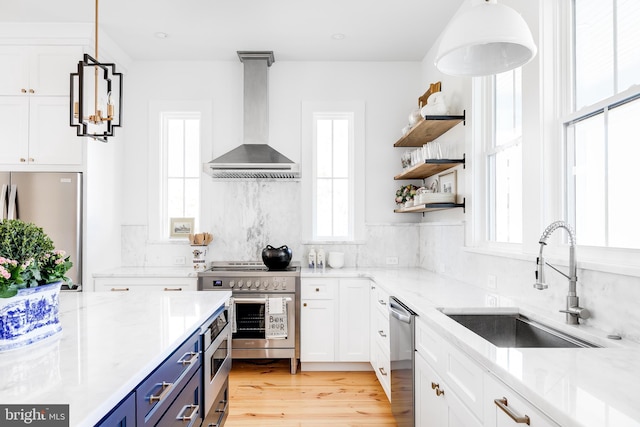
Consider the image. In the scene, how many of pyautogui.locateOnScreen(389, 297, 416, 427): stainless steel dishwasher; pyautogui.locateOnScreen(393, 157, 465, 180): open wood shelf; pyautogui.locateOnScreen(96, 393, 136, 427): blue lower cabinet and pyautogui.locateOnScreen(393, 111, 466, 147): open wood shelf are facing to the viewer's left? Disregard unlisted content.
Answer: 3

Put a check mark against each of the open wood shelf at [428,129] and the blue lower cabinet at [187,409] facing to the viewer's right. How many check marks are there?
1

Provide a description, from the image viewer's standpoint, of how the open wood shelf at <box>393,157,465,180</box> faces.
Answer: facing to the left of the viewer

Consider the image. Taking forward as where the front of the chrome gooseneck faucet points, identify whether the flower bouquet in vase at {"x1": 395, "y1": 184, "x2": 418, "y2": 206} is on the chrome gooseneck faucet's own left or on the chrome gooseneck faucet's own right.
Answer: on the chrome gooseneck faucet's own right

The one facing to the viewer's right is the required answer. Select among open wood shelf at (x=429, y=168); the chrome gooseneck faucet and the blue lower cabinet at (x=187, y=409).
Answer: the blue lower cabinet

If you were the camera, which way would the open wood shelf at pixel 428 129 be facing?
facing to the left of the viewer

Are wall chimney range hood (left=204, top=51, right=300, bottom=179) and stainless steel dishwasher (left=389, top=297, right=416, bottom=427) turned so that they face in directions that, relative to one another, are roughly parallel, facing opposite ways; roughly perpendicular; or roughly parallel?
roughly perpendicular

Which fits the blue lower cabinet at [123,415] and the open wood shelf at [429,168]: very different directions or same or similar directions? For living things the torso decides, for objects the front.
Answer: very different directions
